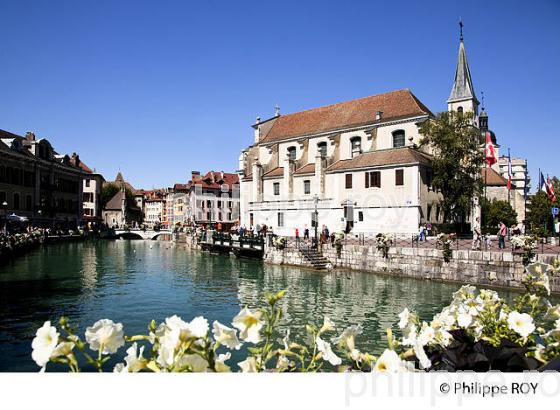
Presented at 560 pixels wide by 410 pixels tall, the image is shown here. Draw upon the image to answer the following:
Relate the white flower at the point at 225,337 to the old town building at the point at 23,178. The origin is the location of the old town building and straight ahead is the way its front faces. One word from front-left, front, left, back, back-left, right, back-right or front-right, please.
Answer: front-right

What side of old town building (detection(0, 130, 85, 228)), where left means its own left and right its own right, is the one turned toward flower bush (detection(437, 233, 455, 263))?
front

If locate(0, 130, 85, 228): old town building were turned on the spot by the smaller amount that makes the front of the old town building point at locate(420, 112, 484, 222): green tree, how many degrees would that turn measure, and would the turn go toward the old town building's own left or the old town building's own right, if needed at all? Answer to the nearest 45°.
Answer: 0° — it already faces it

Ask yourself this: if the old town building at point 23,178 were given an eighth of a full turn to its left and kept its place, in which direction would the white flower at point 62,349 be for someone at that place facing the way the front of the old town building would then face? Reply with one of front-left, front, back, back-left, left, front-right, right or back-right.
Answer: right

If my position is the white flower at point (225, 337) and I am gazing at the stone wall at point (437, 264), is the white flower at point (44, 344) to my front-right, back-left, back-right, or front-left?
back-left

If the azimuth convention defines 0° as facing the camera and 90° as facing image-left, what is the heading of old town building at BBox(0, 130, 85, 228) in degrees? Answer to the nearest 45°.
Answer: approximately 315°

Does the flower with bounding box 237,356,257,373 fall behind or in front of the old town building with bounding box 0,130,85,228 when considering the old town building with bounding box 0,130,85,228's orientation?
in front

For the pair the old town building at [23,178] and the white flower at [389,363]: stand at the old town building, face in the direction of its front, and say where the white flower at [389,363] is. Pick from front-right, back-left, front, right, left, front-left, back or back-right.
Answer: front-right

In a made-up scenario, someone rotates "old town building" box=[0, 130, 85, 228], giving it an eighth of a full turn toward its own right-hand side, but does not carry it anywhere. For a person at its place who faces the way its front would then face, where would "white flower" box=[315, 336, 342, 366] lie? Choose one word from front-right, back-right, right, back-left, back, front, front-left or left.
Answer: front

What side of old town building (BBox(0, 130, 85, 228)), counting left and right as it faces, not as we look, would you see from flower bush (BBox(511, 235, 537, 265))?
front

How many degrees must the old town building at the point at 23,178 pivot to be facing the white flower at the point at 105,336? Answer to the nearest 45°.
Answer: approximately 45° to its right

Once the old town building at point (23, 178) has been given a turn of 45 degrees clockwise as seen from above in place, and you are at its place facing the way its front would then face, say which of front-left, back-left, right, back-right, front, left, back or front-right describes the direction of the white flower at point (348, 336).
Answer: front
